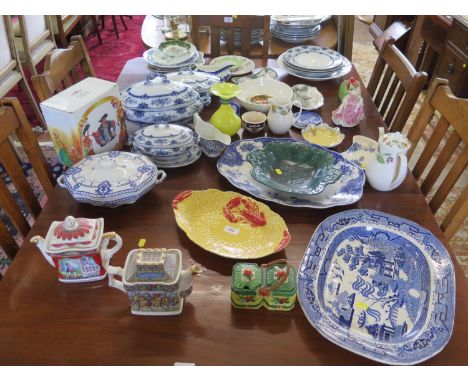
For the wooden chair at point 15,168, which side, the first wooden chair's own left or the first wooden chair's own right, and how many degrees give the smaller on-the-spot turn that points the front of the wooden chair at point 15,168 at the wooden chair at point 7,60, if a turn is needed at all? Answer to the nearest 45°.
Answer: approximately 135° to the first wooden chair's own left

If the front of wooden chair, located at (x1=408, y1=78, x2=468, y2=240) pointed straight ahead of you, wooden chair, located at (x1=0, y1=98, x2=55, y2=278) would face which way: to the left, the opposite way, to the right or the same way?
the opposite way

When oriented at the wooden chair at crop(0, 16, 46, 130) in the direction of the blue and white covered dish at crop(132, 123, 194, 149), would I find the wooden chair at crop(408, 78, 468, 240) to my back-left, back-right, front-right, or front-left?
front-left

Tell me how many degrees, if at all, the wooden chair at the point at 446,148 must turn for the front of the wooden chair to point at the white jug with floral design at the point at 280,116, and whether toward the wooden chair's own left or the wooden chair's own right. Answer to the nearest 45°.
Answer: approximately 45° to the wooden chair's own right

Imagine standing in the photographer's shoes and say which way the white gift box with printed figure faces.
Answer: facing the viewer and to the right of the viewer

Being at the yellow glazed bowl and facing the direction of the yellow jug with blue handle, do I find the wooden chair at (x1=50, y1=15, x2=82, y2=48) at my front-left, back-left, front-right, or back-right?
front-right

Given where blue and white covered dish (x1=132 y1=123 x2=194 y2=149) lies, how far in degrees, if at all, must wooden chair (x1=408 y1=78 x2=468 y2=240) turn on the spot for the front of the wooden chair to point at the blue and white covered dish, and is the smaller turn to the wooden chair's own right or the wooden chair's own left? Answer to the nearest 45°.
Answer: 0° — it already faces it

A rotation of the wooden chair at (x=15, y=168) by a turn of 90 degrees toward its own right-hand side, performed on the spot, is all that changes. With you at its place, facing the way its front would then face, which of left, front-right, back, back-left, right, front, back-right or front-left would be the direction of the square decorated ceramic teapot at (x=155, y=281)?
front-left

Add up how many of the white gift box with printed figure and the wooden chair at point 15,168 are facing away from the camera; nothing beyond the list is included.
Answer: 0

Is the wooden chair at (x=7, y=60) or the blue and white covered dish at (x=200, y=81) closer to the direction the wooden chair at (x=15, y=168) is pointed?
the blue and white covered dish

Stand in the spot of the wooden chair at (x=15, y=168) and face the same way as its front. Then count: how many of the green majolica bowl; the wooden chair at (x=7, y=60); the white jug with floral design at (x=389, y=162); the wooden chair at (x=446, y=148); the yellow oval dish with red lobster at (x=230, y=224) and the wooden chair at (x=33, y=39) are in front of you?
4

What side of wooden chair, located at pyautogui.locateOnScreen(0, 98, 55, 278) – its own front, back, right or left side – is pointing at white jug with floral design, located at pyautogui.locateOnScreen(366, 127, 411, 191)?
front

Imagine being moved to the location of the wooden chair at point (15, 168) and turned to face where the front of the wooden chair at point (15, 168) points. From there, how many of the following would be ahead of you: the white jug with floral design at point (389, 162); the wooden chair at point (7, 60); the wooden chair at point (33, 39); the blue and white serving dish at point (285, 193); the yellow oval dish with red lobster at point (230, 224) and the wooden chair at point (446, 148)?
4

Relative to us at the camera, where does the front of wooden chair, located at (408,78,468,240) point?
facing the viewer and to the left of the viewer

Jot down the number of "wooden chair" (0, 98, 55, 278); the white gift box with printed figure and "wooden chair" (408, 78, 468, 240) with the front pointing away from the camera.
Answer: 0
